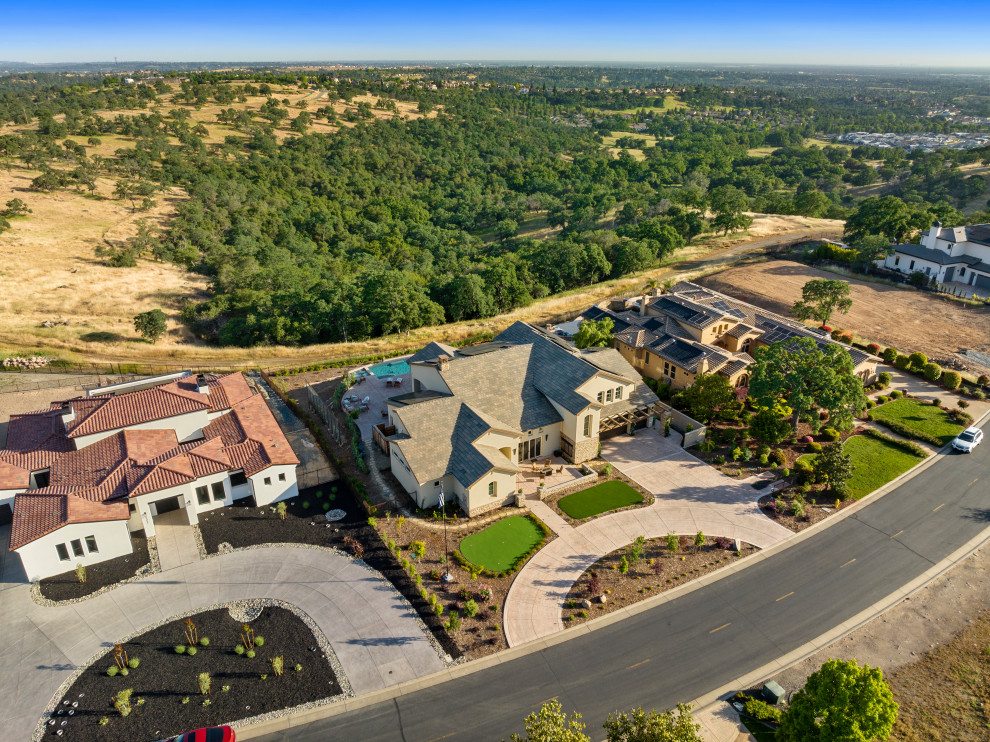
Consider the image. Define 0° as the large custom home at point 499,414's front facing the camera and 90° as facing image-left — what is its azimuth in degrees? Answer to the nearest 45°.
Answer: approximately 315°

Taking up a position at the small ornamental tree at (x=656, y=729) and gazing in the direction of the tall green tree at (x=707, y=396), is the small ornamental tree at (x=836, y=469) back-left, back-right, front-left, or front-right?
front-right

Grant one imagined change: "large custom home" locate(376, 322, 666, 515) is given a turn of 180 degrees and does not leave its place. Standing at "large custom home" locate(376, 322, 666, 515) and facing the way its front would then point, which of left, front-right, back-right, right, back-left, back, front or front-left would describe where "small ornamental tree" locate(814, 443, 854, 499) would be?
back-right

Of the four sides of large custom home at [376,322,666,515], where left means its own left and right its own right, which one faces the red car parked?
right

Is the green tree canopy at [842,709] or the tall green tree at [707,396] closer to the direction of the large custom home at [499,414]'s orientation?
the green tree canopy

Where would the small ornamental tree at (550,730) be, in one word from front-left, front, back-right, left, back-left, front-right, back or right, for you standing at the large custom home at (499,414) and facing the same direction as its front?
front-right

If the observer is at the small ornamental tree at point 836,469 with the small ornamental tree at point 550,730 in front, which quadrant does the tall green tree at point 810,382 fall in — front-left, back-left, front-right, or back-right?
back-right

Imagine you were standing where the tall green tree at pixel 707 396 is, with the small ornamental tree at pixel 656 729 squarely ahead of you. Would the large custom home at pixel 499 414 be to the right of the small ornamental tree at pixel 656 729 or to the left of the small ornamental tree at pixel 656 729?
right

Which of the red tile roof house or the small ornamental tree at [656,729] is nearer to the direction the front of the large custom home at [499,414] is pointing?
the small ornamental tree

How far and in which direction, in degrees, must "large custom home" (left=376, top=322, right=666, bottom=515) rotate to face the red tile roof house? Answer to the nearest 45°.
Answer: approximately 135° to its right

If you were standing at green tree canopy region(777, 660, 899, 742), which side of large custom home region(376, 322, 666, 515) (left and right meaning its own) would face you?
front

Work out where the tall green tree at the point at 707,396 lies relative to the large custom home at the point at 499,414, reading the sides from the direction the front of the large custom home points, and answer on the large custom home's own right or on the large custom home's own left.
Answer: on the large custom home's own left
